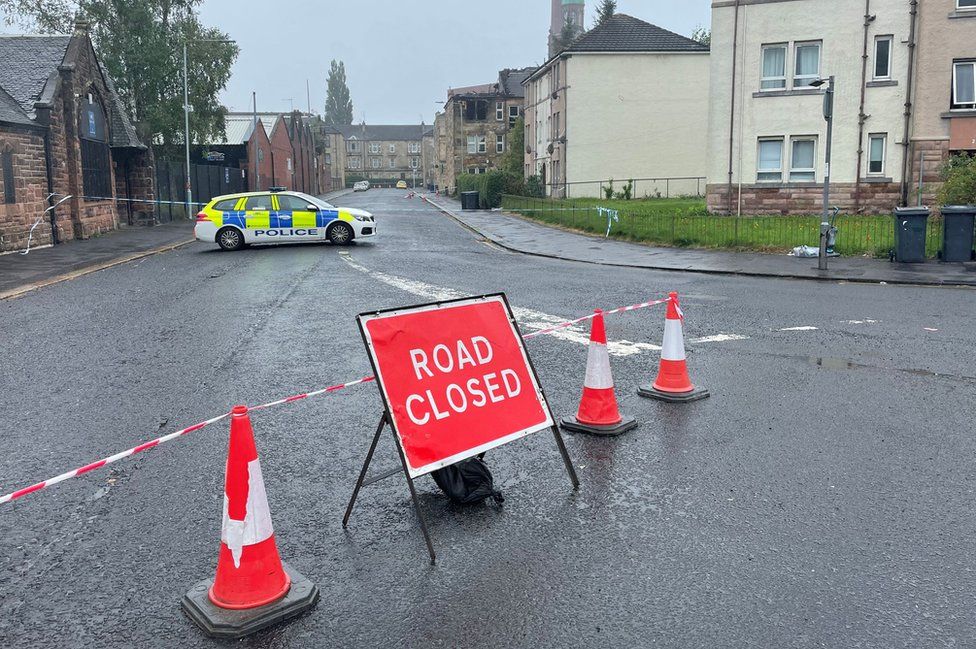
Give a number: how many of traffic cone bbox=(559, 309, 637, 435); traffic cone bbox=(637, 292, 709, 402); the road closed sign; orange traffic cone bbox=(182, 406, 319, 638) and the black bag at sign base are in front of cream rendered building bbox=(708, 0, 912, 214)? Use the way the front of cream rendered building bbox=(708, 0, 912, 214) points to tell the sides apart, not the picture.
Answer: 5

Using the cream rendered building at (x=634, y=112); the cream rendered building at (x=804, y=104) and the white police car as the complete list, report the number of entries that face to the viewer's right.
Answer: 1

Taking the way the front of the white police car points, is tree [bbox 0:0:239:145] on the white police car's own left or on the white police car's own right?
on the white police car's own left

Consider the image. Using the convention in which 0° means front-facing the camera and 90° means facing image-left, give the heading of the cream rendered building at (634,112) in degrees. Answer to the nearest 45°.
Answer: approximately 90°

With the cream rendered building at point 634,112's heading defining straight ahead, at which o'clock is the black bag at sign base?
The black bag at sign base is roughly at 9 o'clock from the cream rendered building.

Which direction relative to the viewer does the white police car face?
to the viewer's right

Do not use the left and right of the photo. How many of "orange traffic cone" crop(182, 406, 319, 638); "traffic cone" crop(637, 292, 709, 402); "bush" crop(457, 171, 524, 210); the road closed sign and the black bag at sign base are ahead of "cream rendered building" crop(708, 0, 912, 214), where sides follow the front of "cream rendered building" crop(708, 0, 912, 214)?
4

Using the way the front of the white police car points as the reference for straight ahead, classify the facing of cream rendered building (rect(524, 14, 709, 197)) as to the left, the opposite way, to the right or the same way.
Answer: the opposite way

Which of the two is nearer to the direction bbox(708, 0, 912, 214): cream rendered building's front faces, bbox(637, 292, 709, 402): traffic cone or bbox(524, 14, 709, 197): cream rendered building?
the traffic cone

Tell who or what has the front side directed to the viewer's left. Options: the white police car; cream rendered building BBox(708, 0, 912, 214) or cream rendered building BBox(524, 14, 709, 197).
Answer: cream rendered building BBox(524, 14, 709, 197)

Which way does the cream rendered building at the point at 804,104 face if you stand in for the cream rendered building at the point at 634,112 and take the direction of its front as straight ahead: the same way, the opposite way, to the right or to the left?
to the left

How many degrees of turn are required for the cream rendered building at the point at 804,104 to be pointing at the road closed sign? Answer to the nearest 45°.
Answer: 0° — it already faces it

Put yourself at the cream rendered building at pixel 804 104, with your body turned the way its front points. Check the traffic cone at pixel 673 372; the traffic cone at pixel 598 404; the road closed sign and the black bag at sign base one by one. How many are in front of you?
4

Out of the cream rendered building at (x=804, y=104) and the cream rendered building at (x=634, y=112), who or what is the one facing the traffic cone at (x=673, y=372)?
the cream rendered building at (x=804, y=104)

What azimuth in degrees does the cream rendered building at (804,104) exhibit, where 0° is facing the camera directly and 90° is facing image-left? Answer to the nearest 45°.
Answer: approximately 0°

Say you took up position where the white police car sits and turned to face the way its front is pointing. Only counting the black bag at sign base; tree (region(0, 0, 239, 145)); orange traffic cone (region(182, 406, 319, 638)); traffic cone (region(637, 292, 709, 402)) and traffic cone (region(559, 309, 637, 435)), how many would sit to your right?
4
